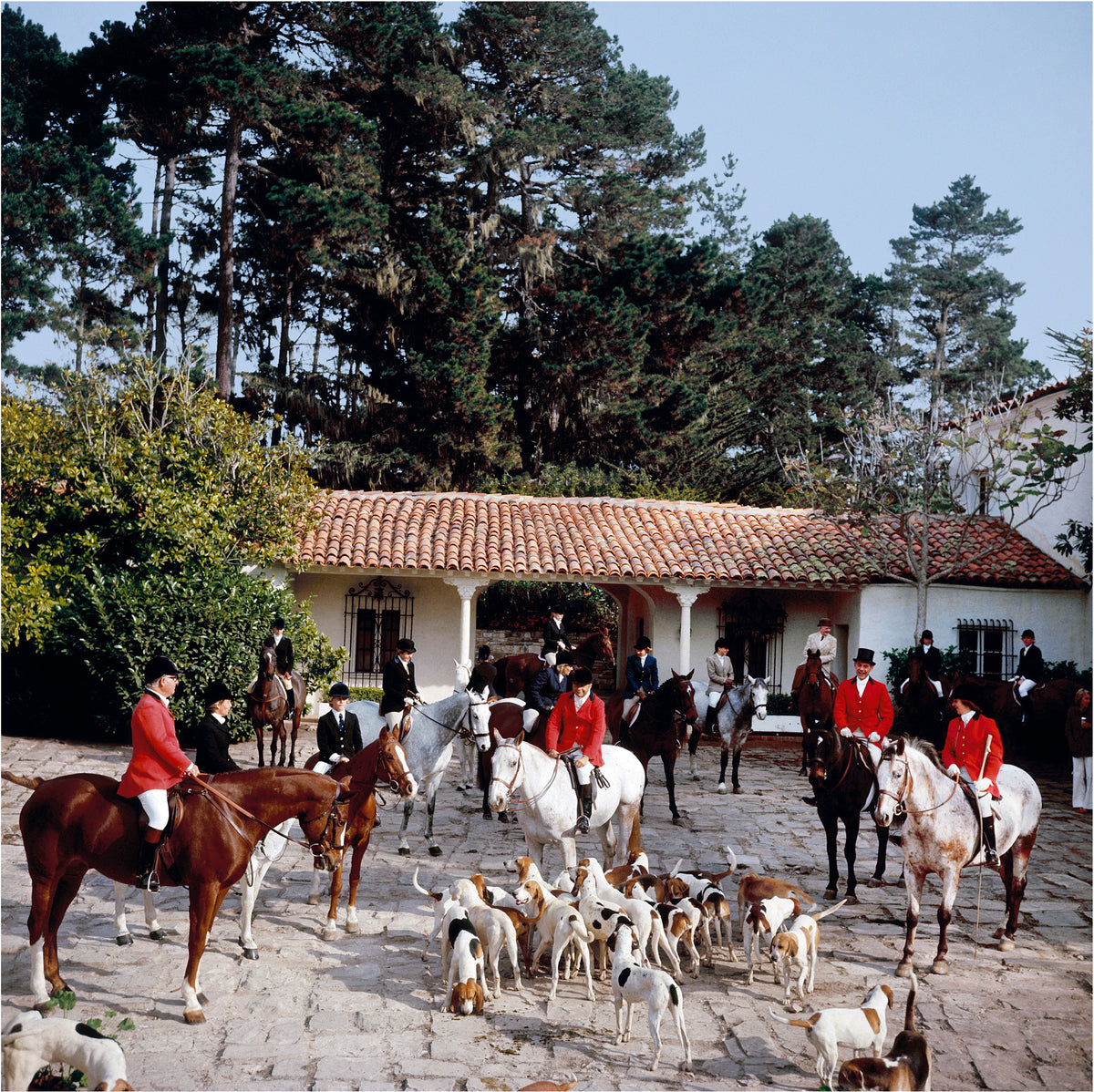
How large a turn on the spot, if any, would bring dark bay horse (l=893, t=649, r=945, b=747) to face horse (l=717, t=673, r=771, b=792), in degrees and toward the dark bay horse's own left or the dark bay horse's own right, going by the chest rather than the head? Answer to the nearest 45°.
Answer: approximately 45° to the dark bay horse's own right

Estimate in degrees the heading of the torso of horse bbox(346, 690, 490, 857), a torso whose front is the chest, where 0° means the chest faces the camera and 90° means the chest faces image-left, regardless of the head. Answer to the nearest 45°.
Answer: approximately 315°

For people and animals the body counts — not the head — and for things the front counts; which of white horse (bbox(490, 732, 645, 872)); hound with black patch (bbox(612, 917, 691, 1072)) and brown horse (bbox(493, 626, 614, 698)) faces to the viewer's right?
the brown horse

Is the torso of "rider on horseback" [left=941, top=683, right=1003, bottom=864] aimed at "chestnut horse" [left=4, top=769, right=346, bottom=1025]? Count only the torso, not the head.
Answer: yes

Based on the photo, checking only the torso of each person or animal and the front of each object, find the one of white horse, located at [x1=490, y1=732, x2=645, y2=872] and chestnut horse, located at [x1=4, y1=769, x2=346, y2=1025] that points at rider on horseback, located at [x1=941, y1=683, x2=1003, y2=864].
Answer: the chestnut horse

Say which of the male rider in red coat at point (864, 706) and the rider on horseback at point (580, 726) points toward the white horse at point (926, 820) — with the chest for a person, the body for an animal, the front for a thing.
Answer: the male rider in red coat

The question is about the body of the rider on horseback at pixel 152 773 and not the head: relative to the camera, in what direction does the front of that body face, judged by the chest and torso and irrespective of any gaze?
to the viewer's right

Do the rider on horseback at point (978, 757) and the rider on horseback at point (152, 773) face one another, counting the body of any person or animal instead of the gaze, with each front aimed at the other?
yes

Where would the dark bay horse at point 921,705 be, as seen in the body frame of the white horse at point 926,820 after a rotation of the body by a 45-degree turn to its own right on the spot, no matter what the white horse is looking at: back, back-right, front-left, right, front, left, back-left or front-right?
right

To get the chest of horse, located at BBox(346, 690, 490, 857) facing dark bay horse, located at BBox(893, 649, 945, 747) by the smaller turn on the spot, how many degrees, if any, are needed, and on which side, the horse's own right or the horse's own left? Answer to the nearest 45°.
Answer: approximately 90° to the horse's own left

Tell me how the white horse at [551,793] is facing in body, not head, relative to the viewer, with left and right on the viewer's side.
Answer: facing the viewer and to the left of the viewer

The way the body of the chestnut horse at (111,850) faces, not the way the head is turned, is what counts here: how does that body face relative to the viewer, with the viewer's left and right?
facing to the right of the viewer
